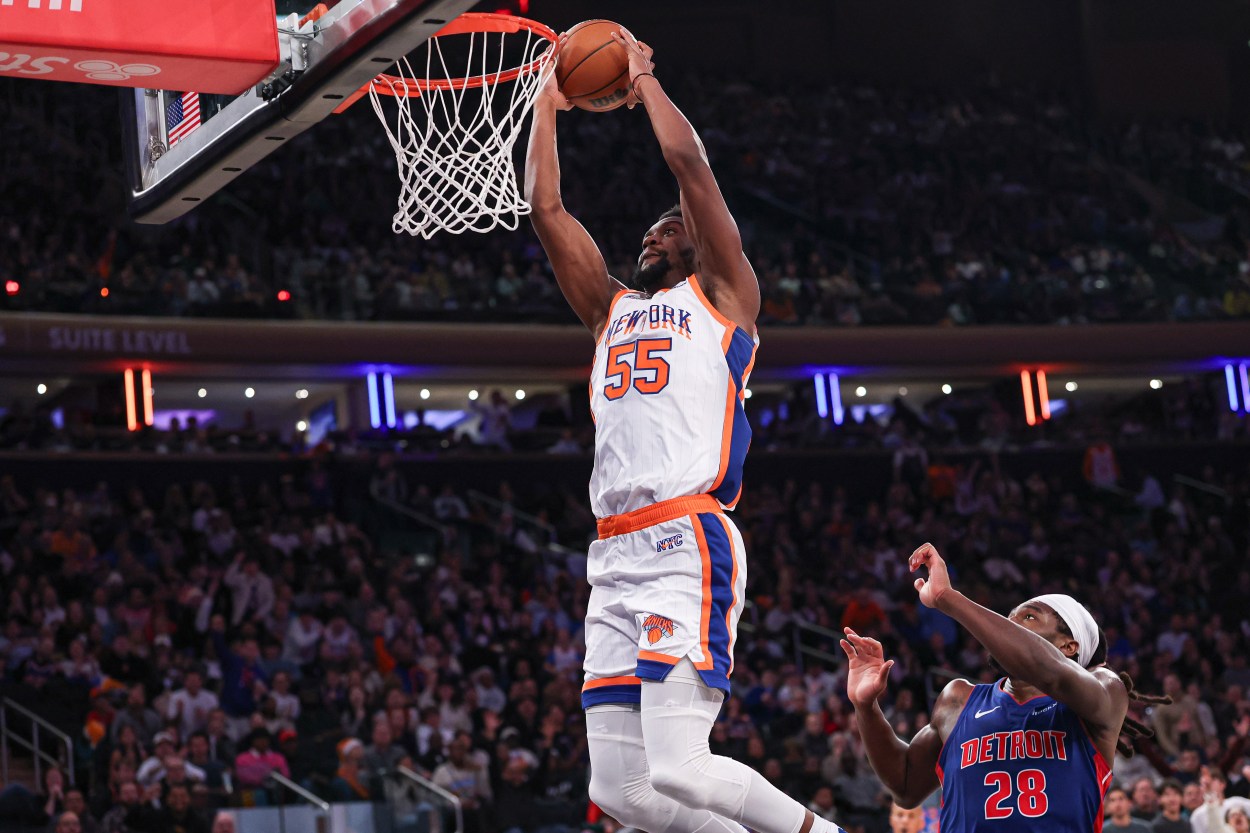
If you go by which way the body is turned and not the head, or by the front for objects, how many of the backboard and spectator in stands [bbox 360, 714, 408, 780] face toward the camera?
1

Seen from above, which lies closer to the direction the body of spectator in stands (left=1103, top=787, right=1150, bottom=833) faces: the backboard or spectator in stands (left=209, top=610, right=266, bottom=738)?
the backboard

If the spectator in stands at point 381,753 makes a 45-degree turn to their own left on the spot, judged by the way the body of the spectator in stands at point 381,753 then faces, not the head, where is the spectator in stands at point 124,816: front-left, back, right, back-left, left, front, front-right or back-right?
right

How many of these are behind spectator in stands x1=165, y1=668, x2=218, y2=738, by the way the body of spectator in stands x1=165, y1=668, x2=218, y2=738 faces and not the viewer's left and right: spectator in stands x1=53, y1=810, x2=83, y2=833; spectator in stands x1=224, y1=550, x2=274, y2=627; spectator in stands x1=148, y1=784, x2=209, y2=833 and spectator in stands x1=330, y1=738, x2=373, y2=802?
1

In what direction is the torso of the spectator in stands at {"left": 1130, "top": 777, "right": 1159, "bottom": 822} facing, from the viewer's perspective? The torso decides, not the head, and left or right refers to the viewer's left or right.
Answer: facing the viewer

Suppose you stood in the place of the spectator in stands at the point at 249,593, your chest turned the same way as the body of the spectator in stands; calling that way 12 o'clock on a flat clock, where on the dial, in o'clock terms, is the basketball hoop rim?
The basketball hoop rim is roughly at 12 o'clock from the spectator in stands.

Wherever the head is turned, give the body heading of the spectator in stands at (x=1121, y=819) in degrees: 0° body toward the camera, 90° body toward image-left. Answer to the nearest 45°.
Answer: approximately 0°

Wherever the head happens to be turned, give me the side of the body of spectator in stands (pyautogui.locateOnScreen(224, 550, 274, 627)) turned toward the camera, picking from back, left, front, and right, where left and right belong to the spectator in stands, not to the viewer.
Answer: front

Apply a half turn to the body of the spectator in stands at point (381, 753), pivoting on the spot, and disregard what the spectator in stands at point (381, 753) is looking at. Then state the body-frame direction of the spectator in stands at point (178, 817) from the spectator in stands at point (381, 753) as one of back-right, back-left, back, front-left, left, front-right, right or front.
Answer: back-left

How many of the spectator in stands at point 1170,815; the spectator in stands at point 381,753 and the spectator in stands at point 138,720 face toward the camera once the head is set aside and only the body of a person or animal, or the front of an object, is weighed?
3

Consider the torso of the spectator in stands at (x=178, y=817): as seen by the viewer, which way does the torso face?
toward the camera
